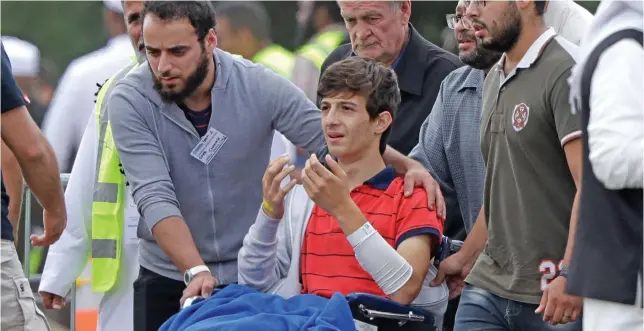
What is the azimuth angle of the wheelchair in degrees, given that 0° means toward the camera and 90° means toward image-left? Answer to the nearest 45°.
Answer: approximately 45°

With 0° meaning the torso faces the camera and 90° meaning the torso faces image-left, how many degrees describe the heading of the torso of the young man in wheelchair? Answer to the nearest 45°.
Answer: approximately 45°
